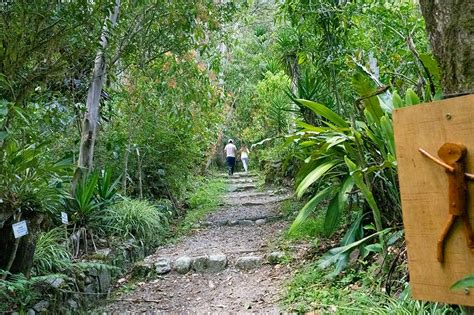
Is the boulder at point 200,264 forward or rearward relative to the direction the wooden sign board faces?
rearward

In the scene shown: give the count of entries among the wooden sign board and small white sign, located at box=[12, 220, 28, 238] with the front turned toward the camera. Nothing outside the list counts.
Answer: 2

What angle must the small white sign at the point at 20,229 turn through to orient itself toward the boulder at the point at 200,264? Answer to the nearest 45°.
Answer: approximately 135° to its left

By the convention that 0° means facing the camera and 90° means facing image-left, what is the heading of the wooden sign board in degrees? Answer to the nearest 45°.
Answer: approximately 0°

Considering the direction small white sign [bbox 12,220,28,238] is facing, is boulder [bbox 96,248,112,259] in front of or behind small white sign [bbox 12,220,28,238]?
behind

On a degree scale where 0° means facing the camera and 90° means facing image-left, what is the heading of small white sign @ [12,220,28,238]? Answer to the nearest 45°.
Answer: approximately 0°

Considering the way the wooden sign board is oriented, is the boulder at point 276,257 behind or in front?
behind

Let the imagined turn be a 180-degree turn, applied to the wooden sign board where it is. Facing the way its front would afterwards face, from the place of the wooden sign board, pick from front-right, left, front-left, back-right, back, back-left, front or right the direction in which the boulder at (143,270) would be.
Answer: front-left

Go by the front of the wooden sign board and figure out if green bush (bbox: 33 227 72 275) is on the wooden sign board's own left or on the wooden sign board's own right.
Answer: on the wooden sign board's own right

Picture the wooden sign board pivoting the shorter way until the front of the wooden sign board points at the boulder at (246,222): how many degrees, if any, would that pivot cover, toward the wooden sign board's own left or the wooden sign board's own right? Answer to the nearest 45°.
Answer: approximately 135° to the wooden sign board's own right
